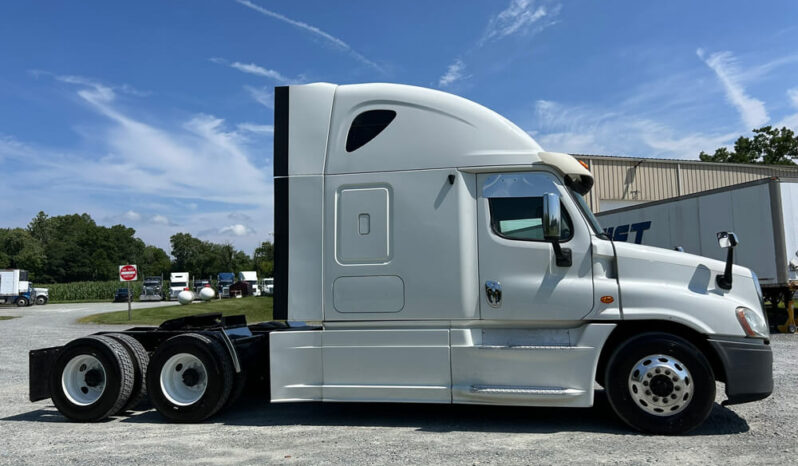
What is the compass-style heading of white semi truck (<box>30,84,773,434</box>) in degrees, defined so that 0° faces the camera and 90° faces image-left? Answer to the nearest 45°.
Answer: approximately 270°

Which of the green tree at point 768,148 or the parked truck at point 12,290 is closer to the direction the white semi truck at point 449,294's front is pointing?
the green tree

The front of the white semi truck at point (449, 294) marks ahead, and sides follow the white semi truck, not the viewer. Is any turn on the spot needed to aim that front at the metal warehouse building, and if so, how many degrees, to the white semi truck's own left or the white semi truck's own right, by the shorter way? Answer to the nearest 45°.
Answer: approximately 45° to the white semi truck's own left

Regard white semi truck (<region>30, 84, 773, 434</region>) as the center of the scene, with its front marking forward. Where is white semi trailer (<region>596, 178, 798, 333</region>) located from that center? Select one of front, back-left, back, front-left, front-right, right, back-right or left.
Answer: front-left

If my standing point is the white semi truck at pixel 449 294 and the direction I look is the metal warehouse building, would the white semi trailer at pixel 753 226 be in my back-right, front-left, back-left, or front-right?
front-right

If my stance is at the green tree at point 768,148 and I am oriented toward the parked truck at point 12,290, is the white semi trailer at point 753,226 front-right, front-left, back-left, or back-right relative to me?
front-left

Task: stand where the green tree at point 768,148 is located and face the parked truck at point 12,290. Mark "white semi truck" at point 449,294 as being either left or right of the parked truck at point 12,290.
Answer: left

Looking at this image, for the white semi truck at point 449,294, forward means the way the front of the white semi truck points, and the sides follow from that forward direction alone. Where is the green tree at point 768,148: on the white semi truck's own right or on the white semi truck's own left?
on the white semi truck's own left

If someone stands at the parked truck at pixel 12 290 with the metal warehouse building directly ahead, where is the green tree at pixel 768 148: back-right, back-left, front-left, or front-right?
front-left

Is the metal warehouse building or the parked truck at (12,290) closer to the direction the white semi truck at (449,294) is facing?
the metal warehouse building
